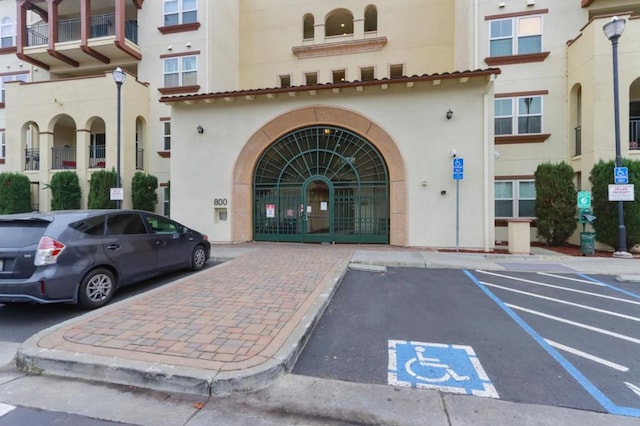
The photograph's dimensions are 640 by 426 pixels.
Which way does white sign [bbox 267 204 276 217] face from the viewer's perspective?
toward the camera

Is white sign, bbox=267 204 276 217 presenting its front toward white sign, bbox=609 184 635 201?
no

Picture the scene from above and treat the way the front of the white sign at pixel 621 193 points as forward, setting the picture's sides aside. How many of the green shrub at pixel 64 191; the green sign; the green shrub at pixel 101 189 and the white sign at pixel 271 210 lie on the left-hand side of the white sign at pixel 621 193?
0

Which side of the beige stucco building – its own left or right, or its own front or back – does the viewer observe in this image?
front

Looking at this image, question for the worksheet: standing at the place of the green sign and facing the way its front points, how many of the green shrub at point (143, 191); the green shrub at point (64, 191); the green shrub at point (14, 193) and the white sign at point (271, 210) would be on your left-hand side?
0

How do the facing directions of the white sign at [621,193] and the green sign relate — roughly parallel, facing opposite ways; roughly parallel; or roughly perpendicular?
roughly parallel

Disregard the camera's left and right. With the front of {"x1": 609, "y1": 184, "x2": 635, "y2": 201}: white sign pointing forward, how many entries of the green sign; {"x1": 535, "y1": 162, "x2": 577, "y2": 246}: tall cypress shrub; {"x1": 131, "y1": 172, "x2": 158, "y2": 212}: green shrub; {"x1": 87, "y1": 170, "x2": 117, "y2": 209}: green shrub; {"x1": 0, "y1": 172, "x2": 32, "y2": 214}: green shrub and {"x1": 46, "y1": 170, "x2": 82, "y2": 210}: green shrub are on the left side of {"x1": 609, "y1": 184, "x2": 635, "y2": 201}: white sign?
0

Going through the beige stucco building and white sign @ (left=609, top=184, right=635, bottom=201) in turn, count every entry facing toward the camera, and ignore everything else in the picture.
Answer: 2

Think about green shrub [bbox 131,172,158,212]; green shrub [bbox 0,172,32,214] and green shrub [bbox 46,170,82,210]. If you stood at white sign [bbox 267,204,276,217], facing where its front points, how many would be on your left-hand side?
0

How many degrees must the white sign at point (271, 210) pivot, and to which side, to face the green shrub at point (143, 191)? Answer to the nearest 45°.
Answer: approximately 135° to its right

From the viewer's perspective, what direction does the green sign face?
toward the camera

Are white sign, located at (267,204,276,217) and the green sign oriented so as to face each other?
no

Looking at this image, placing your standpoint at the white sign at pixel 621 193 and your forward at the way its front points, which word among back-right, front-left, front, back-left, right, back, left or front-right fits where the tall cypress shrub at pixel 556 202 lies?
back-right

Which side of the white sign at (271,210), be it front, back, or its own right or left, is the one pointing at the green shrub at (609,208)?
left

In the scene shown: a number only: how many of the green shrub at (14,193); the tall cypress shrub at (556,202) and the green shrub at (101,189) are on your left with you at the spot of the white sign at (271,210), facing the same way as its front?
1

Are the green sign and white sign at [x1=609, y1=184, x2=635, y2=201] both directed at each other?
no

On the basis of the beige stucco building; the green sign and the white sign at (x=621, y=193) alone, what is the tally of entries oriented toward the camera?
3
